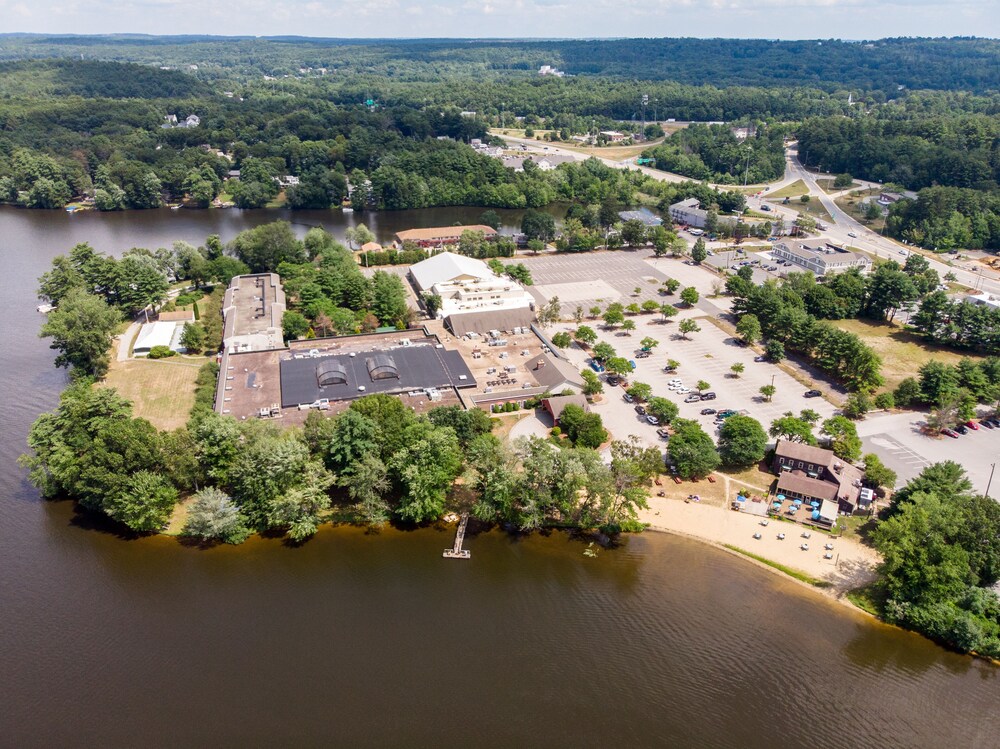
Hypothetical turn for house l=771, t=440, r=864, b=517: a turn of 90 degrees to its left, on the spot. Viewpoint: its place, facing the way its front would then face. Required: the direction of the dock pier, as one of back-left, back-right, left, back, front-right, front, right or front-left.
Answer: back-right

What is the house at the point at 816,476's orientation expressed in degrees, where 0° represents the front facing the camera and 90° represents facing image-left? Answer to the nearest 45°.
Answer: approximately 0°

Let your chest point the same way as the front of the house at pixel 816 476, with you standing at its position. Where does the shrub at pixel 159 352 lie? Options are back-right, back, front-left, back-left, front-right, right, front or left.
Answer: right

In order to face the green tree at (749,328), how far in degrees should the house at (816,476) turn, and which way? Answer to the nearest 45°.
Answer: approximately 180°

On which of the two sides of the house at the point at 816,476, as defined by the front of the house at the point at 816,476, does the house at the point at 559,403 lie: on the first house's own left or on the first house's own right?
on the first house's own right

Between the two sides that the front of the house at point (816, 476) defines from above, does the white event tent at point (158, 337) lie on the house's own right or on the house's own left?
on the house's own right
